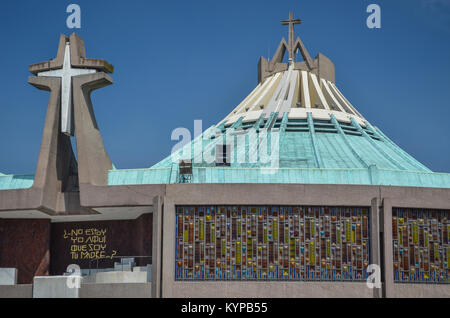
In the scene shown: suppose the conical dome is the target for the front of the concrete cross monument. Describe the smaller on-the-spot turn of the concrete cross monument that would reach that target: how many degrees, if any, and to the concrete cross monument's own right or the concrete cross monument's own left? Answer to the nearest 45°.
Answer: approximately 90° to the concrete cross monument's own left

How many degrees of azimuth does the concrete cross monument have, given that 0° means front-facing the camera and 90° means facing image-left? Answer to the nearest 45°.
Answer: approximately 0°
